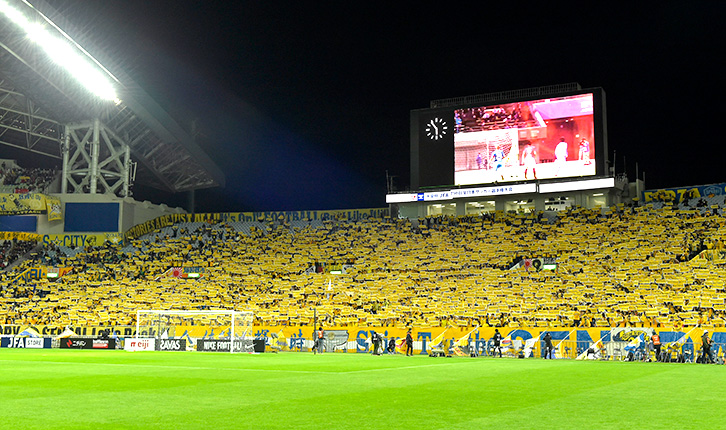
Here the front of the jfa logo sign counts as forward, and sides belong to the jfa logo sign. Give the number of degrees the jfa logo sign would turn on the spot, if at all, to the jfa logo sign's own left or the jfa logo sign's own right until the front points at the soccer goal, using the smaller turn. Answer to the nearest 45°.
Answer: approximately 45° to the jfa logo sign's own left

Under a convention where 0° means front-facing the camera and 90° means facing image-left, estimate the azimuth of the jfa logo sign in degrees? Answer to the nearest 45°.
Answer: approximately 0°
